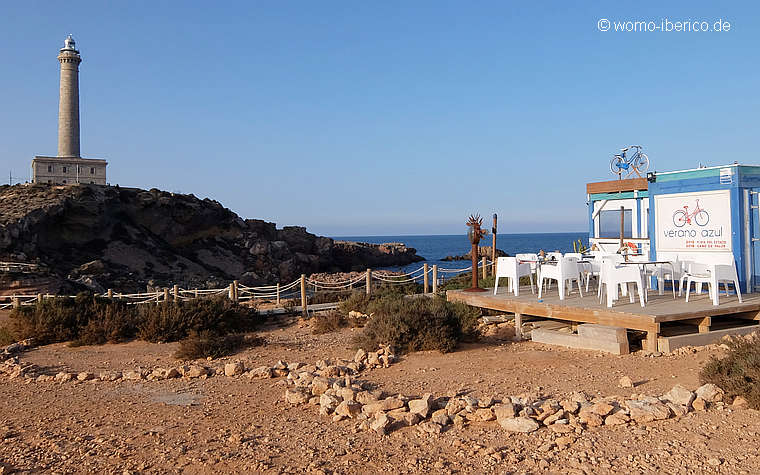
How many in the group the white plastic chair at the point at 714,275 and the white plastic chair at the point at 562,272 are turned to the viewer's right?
0

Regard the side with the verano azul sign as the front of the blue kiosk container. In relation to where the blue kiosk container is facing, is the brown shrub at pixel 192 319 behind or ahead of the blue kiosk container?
ahead

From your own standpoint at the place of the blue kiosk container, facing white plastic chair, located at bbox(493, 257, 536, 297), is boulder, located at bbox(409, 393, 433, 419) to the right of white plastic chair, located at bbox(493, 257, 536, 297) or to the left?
left

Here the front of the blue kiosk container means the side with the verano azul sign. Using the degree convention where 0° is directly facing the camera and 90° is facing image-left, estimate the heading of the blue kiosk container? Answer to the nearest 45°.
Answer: approximately 45°
